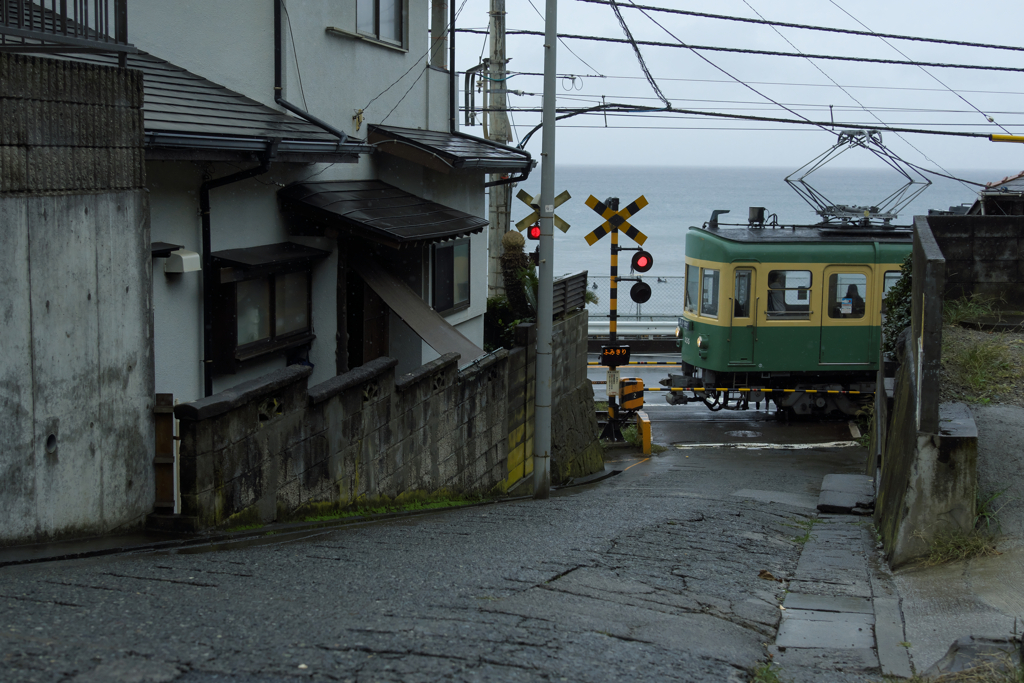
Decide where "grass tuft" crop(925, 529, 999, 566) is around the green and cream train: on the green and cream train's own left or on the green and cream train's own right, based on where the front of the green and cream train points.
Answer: on the green and cream train's own left

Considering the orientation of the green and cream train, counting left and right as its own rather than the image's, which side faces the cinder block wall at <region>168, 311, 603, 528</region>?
left

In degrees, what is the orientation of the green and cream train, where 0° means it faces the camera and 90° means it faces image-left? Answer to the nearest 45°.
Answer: approximately 90°

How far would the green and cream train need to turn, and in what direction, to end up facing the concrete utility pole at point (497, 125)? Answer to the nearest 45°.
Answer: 0° — it already faces it

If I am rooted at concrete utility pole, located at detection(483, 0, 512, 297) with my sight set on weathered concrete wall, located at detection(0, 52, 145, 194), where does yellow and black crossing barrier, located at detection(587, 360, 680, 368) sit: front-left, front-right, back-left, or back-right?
back-left

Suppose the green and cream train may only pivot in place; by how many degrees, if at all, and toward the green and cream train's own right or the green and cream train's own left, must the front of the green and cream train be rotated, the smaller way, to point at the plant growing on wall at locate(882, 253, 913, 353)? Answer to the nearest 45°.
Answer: approximately 90° to the green and cream train's own left

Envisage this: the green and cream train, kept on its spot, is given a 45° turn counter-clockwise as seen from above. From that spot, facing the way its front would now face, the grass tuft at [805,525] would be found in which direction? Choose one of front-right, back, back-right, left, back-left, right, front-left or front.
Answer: front-left

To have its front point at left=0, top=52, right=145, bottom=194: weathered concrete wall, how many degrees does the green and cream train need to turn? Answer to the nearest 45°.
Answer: approximately 90° to its left

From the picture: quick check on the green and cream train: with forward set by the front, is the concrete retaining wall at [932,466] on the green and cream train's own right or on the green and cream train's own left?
on the green and cream train's own left

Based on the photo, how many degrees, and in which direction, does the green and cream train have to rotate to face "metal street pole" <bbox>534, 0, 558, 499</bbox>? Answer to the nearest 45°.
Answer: approximately 90° to its left

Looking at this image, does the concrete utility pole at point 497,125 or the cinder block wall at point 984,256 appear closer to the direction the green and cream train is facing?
the concrete utility pole

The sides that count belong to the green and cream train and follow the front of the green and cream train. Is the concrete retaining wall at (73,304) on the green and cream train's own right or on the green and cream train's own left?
on the green and cream train's own left
